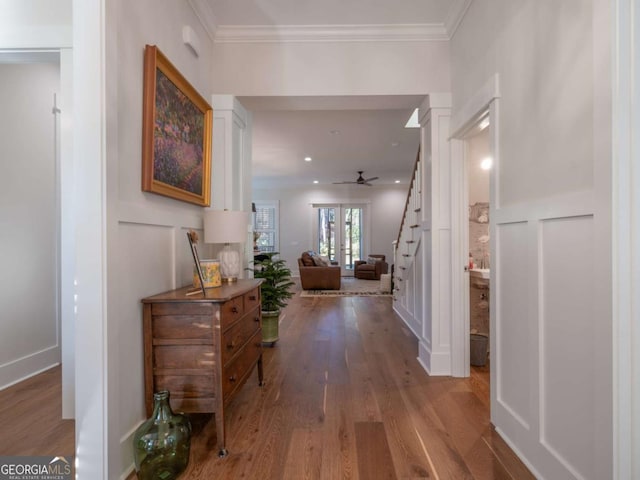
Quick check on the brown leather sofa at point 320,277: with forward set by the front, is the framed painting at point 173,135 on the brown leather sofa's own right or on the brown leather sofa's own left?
on the brown leather sofa's own right

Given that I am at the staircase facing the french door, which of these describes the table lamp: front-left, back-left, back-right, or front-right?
back-left

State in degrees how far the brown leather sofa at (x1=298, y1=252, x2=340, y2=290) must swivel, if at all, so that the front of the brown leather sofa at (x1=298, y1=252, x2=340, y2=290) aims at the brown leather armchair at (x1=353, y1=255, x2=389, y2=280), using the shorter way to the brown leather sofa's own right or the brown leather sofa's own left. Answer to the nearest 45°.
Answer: approximately 45° to the brown leather sofa's own left

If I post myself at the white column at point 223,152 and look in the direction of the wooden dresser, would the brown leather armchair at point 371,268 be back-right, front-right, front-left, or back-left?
back-left

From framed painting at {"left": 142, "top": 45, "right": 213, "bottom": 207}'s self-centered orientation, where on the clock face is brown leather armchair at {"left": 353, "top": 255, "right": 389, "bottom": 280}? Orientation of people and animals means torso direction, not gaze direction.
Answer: The brown leather armchair is roughly at 9 o'clock from the framed painting.

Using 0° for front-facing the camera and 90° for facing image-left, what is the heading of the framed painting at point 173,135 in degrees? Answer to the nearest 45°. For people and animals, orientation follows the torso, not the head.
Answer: approximately 315°
